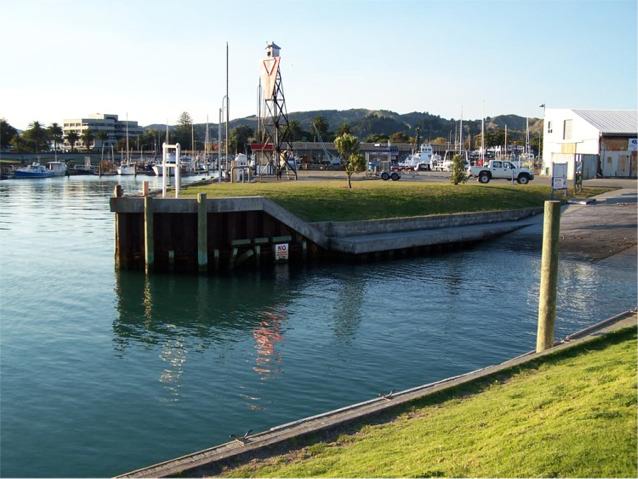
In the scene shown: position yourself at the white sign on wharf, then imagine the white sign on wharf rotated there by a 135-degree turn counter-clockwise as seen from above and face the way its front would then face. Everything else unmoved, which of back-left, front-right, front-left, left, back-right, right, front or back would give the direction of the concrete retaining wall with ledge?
front

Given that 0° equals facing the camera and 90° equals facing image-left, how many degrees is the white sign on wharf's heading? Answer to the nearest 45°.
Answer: approximately 0°

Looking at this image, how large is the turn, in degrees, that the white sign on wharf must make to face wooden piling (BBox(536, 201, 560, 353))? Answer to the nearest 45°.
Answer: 0° — it already faces it

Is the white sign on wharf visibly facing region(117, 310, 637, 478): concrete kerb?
yes
